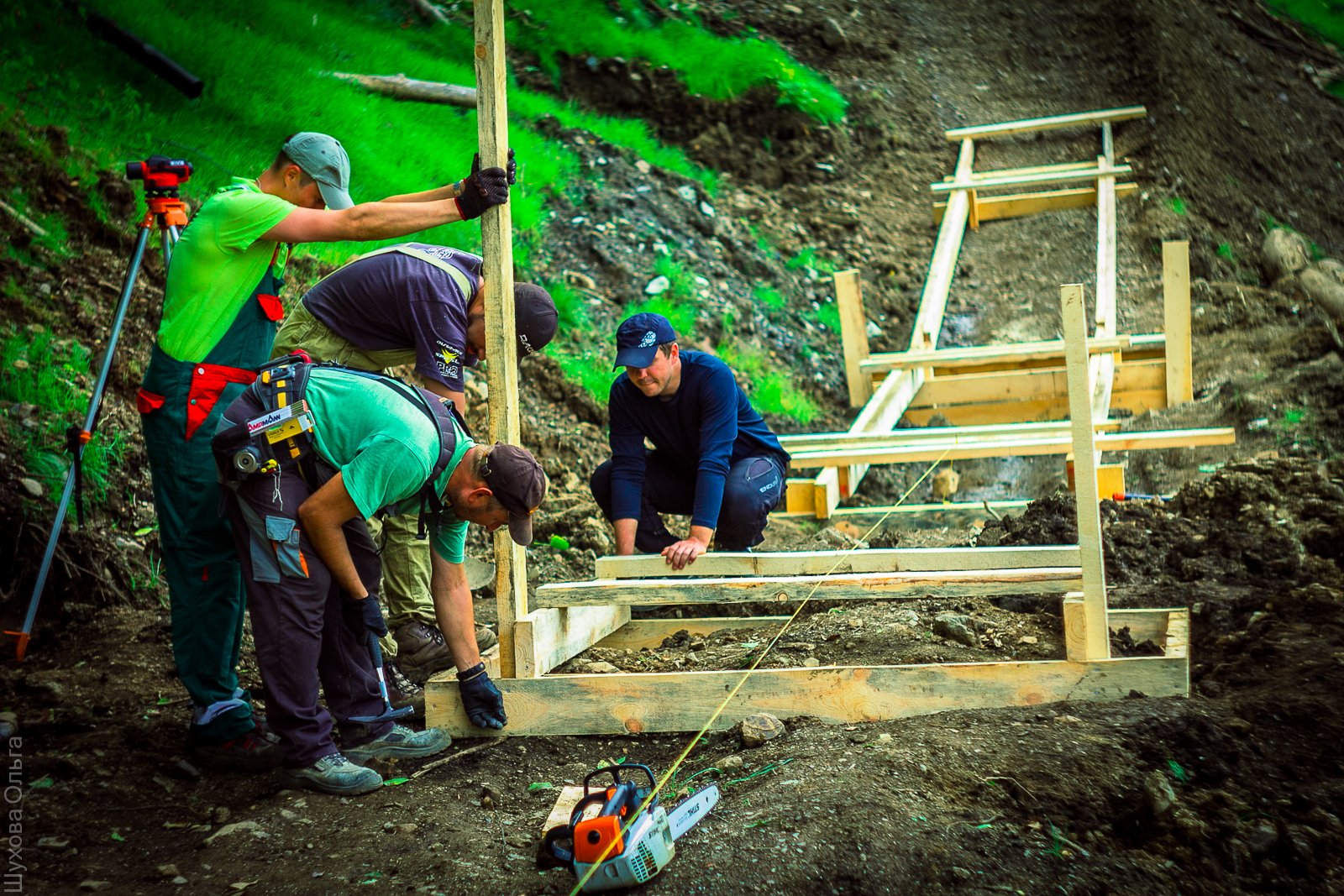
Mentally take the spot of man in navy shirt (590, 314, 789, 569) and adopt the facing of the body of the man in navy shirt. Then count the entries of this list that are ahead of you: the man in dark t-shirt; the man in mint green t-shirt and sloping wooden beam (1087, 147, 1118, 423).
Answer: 2

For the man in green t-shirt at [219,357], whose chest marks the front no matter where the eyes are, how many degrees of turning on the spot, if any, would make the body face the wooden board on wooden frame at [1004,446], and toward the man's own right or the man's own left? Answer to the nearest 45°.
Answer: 0° — they already face it

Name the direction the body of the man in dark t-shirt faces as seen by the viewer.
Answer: to the viewer's right

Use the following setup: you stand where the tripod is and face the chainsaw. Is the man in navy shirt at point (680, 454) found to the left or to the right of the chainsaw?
left

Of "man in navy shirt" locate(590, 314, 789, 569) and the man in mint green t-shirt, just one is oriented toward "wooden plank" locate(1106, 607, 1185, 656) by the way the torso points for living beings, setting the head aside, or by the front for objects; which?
the man in mint green t-shirt

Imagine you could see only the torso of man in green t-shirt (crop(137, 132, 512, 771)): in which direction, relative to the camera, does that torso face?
to the viewer's right

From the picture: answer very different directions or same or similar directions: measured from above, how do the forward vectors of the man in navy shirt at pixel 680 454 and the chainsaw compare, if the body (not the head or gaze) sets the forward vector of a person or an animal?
very different directions

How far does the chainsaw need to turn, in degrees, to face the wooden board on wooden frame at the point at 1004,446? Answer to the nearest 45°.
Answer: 0° — it already faces it

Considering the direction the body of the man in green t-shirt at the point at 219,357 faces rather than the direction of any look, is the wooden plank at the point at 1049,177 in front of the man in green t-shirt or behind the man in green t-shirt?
in front

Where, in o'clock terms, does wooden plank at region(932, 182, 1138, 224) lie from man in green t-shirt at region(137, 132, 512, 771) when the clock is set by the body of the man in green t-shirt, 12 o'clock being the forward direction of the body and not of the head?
The wooden plank is roughly at 11 o'clock from the man in green t-shirt.

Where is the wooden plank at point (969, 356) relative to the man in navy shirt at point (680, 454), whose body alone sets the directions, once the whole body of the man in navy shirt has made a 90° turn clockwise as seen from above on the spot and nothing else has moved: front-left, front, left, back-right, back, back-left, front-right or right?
right

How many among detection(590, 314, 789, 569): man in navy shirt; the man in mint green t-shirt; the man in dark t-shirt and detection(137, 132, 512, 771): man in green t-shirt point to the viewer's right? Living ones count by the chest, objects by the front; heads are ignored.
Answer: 3

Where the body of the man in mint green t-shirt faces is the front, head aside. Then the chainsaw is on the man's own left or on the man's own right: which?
on the man's own right

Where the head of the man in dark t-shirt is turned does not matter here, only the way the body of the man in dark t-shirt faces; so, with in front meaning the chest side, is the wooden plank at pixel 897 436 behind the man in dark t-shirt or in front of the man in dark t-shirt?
in front

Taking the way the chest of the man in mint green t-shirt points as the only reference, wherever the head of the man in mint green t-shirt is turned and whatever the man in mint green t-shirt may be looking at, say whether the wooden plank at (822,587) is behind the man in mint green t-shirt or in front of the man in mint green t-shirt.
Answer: in front

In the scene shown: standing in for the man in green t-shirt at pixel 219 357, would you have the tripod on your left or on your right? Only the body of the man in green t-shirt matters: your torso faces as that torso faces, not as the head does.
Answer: on your left

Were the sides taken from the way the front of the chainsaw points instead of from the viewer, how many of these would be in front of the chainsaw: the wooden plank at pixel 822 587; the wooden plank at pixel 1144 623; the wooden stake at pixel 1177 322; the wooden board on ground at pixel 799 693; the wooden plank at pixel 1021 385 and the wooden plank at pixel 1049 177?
6

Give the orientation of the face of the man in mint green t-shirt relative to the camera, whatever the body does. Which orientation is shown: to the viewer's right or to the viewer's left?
to the viewer's right

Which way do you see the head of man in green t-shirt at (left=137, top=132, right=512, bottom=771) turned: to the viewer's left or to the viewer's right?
to the viewer's right

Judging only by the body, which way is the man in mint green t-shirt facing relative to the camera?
to the viewer's right

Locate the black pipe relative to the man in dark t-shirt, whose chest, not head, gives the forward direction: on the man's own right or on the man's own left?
on the man's own left

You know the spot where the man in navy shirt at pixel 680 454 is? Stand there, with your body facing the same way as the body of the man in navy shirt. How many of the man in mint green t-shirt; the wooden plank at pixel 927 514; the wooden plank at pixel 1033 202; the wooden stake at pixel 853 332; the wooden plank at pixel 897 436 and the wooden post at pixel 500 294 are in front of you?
2
